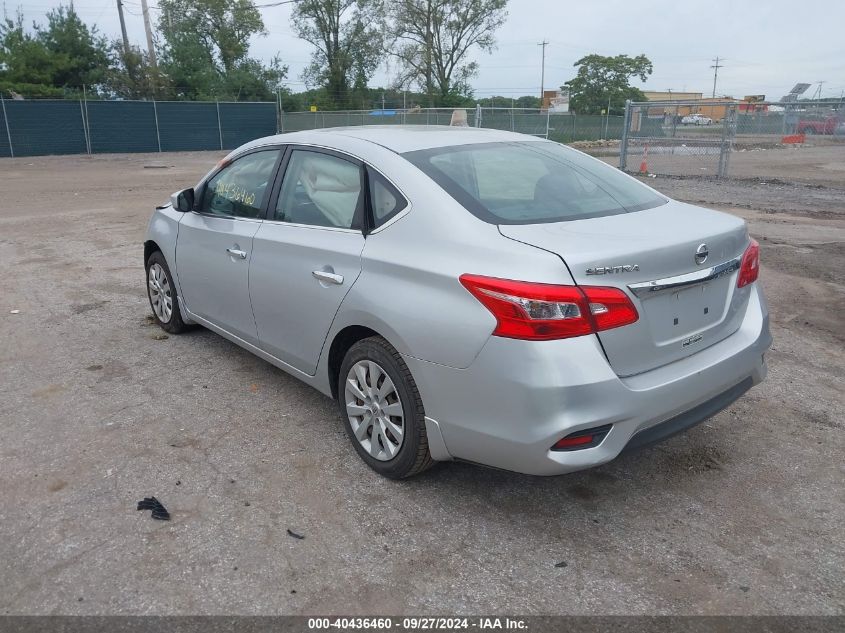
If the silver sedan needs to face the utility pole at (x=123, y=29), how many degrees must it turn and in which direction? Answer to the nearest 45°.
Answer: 0° — it already faces it

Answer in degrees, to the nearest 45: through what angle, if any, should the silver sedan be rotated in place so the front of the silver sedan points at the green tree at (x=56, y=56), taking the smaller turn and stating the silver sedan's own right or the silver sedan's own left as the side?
0° — it already faces it

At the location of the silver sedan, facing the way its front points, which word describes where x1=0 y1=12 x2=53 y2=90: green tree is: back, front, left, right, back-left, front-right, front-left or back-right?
front

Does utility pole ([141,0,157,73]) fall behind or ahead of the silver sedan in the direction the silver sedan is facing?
ahead

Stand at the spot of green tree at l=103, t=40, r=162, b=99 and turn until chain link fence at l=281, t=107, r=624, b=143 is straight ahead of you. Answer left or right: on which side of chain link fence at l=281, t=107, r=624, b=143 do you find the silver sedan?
right

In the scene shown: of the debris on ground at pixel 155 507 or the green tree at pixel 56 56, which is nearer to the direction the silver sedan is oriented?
the green tree

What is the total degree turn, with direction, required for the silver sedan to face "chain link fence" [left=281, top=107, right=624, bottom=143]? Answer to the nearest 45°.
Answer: approximately 45° to its right

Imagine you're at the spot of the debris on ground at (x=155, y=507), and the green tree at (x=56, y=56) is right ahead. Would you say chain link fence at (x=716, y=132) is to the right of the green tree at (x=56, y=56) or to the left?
right

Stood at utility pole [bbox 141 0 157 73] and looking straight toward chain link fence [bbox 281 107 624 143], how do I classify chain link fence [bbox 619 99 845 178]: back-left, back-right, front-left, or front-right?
front-right

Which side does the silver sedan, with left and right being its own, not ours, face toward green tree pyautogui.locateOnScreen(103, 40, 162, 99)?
front

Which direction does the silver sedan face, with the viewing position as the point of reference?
facing away from the viewer and to the left of the viewer

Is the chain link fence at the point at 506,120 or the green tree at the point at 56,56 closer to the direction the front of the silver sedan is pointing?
the green tree
